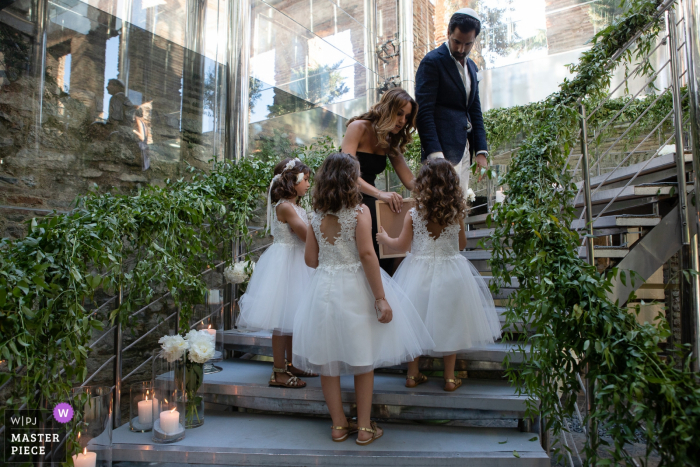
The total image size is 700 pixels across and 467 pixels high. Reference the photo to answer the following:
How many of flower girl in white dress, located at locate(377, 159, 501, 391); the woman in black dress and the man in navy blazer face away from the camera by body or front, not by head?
1

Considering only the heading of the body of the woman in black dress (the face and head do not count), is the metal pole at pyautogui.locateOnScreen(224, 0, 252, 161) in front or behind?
behind

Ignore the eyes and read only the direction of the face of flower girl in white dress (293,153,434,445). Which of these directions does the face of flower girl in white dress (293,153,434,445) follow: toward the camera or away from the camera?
away from the camera

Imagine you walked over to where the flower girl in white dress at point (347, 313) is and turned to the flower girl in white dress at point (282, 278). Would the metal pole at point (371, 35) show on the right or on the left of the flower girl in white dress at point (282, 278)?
right

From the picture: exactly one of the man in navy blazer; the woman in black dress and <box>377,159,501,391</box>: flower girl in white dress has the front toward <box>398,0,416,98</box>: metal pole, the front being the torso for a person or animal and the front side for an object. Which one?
the flower girl in white dress

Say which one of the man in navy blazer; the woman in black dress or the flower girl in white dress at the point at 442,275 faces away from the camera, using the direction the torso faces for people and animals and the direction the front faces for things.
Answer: the flower girl in white dress

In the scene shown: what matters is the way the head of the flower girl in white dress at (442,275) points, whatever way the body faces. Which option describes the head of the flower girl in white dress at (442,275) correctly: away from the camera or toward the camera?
away from the camera

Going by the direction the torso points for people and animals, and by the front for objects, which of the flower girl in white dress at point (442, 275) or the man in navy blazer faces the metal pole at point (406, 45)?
the flower girl in white dress

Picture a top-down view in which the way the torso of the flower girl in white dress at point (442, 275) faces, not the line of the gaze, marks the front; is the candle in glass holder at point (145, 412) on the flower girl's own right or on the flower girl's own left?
on the flower girl's own left

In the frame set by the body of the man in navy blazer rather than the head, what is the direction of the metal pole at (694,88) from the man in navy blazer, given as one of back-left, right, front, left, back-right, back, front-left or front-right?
front-left

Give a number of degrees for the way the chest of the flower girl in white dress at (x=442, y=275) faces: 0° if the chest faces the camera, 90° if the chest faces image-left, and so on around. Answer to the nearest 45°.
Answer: approximately 180°

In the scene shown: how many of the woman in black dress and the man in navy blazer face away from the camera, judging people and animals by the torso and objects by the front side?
0

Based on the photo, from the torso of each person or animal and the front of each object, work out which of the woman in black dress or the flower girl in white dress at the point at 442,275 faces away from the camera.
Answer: the flower girl in white dress

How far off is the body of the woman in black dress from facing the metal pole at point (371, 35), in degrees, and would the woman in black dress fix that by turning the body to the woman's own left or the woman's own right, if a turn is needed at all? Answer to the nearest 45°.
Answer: approximately 135° to the woman's own left
